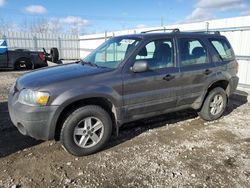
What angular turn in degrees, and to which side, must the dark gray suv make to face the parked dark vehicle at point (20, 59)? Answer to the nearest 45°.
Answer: approximately 90° to its right

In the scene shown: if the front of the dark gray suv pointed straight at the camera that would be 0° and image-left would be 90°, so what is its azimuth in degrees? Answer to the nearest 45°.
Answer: approximately 45°
